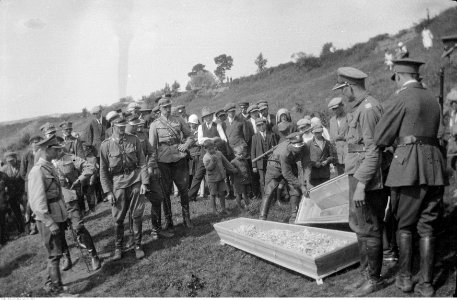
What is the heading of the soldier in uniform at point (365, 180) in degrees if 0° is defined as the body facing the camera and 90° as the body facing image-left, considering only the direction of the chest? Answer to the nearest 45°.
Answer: approximately 90°

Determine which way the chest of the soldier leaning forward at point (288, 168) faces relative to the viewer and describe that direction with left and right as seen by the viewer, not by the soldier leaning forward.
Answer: facing the viewer and to the right of the viewer

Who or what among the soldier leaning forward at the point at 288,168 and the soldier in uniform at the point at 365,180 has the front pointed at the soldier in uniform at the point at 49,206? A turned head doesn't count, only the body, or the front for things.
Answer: the soldier in uniform at the point at 365,180

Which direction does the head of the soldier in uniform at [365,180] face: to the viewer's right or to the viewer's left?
to the viewer's left

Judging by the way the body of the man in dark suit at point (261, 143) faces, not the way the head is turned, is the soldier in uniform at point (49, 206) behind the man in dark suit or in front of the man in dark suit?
in front

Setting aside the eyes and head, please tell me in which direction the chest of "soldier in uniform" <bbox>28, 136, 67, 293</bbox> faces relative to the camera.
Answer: to the viewer's right

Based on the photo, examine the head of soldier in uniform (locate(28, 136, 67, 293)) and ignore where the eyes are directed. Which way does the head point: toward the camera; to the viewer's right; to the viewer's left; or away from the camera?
to the viewer's right

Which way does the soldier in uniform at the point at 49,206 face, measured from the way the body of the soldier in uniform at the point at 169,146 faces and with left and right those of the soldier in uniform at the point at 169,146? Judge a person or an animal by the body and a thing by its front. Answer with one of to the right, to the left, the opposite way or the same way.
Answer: to the left

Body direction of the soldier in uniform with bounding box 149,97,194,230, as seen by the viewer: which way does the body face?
toward the camera

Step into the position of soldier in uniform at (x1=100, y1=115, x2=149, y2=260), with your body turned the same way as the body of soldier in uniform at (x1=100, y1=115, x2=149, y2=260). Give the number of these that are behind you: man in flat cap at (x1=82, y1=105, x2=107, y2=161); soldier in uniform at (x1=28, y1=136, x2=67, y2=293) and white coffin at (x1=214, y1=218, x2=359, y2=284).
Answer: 1

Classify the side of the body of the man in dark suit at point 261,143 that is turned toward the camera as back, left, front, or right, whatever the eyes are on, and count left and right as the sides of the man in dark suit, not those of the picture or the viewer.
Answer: front

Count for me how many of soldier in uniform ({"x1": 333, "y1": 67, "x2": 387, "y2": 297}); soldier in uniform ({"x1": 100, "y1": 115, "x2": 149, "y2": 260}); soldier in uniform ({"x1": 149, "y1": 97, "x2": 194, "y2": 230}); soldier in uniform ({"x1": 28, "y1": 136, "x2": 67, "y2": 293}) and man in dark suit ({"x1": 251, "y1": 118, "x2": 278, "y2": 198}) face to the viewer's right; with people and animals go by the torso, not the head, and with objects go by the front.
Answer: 1

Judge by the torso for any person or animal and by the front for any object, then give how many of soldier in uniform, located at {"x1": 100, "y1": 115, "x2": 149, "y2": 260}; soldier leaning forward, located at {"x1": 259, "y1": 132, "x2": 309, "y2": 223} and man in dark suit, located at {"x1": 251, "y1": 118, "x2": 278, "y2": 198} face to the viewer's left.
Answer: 0

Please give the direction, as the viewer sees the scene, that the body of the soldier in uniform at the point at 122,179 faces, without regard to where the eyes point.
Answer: toward the camera
